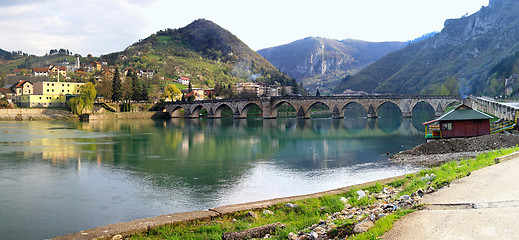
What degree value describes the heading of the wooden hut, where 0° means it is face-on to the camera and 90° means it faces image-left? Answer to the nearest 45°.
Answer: approximately 90°
